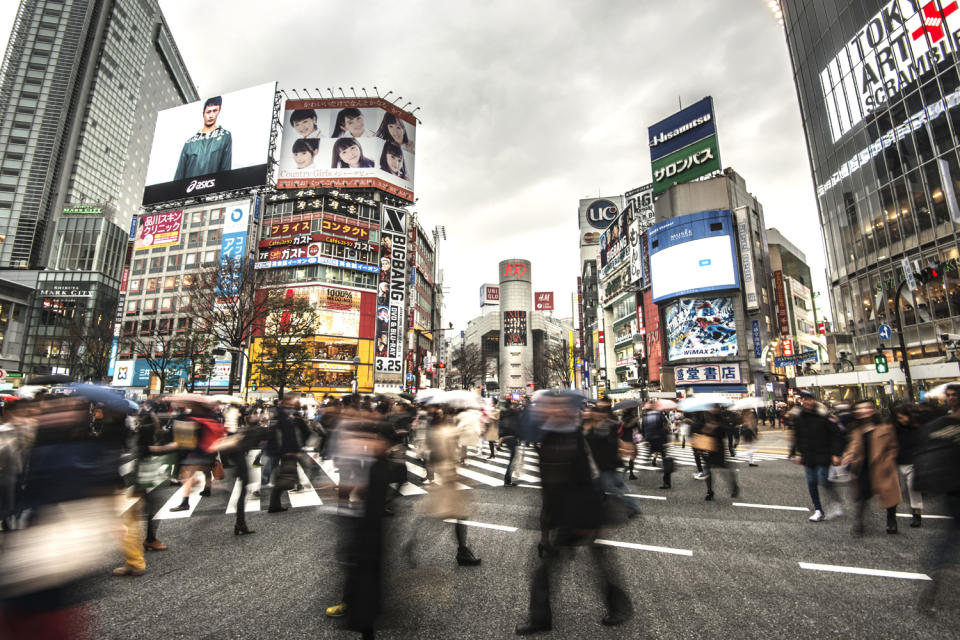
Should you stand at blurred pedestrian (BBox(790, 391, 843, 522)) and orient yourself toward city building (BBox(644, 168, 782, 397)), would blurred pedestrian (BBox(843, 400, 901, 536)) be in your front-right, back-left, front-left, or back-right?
back-right

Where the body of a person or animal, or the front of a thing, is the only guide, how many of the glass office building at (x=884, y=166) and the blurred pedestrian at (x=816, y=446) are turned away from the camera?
0

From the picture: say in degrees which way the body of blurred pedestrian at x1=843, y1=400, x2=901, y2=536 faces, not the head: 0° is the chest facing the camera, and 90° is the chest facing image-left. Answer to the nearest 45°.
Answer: approximately 45°

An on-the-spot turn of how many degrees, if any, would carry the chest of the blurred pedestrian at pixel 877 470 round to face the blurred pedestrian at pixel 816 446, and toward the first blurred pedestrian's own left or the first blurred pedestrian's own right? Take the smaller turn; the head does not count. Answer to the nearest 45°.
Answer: approximately 90° to the first blurred pedestrian's own right

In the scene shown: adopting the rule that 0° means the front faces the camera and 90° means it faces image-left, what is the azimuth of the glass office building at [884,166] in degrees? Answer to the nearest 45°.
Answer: approximately 45°

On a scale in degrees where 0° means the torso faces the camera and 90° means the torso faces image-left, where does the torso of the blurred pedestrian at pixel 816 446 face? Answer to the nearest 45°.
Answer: approximately 45°

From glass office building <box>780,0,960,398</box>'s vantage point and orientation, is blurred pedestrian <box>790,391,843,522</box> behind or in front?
in front

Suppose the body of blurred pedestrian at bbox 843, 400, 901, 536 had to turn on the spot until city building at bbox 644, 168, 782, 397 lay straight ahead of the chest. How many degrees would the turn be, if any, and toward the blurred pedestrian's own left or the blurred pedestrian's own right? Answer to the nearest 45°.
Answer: approximately 135° to the blurred pedestrian's own right

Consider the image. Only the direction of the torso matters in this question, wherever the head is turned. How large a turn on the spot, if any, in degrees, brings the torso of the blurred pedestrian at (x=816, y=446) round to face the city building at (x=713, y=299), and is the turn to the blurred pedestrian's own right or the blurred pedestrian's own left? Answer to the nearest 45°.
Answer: approximately 135° to the blurred pedestrian's own right

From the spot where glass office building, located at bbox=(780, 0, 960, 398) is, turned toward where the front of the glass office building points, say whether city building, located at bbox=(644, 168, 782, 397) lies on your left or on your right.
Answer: on your right

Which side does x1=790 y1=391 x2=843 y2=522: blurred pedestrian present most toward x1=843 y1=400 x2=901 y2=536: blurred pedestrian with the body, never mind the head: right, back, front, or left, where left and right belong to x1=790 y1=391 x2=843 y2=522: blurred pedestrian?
left

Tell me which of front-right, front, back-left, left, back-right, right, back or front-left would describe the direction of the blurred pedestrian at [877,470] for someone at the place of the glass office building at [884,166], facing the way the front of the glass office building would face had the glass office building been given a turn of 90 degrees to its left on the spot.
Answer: front-right
